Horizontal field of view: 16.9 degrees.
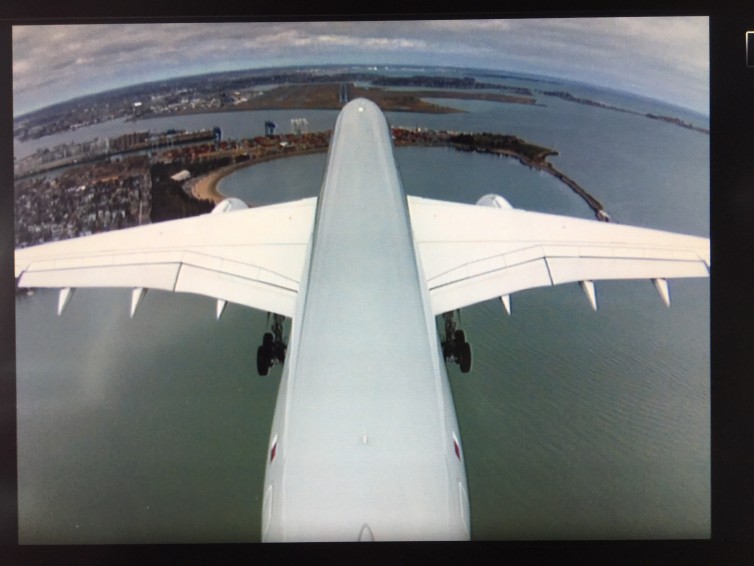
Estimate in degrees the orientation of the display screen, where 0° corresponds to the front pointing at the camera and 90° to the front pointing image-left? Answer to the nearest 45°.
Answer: approximately 0°
